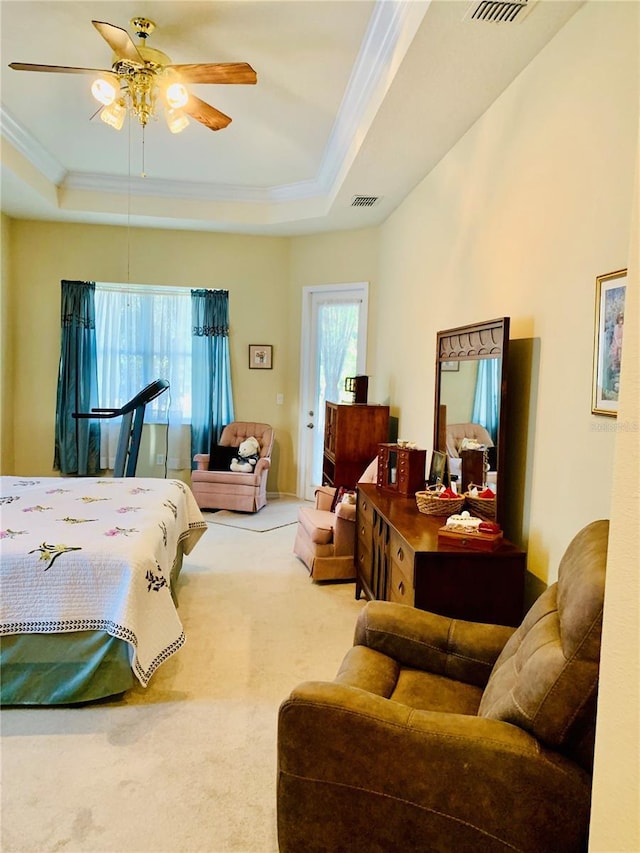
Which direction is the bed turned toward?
to the viewer's right

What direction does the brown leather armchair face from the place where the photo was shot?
facing away from the viewer and to the left of the viewer

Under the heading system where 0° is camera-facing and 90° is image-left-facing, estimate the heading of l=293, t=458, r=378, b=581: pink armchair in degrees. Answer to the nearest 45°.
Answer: approximately 90°

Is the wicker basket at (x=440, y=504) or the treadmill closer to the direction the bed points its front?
the wicker basket

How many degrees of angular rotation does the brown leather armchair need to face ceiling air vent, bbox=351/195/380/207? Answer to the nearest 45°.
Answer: approximately 45° to its right

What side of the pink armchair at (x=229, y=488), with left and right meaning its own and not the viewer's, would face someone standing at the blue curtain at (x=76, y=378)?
right

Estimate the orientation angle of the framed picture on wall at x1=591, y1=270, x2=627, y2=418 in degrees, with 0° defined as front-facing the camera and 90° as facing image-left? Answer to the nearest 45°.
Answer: approximately 45°
